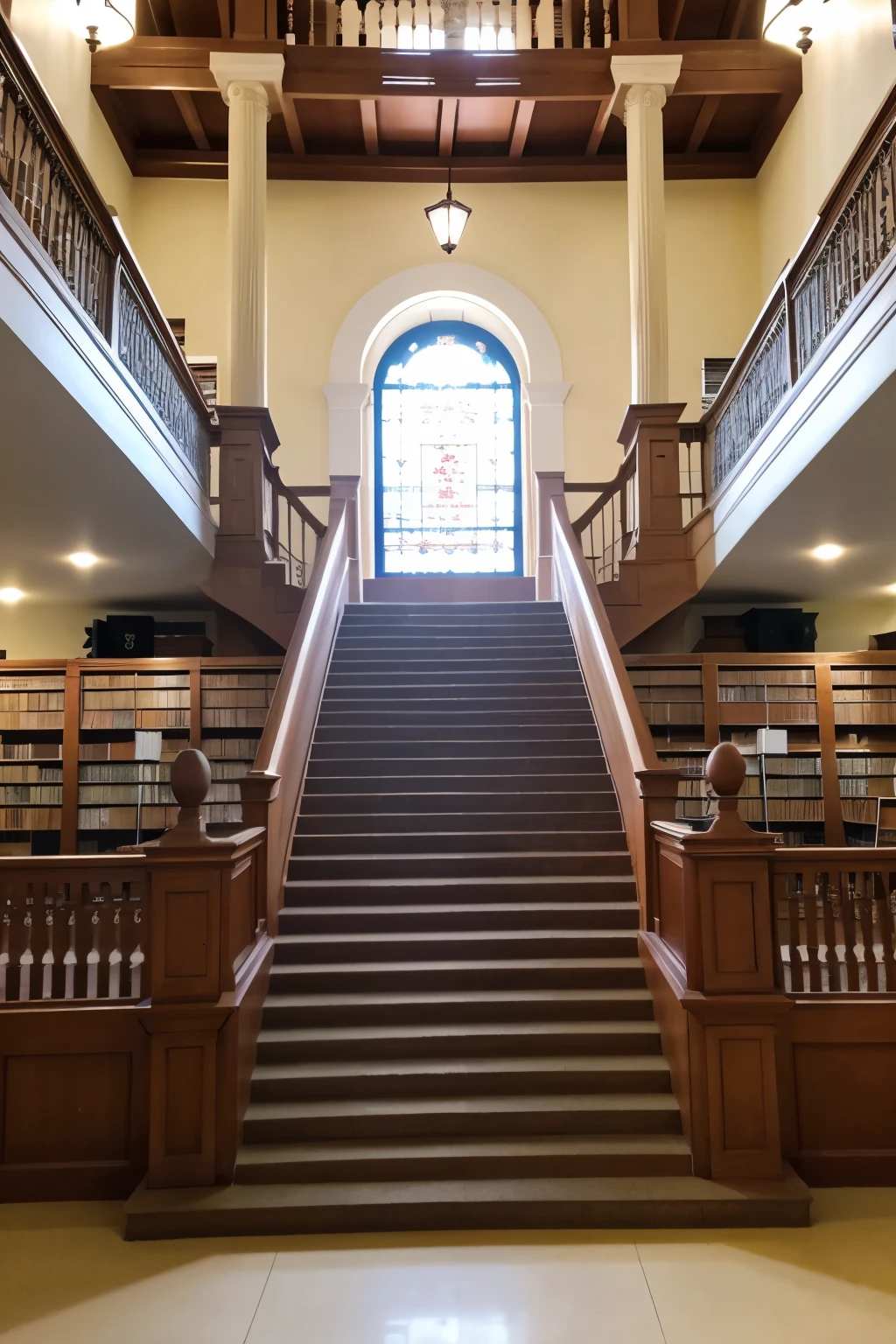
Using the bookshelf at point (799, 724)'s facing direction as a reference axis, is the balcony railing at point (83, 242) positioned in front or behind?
in front

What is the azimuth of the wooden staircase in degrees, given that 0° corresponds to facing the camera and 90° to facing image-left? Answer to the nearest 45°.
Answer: approximately 0°

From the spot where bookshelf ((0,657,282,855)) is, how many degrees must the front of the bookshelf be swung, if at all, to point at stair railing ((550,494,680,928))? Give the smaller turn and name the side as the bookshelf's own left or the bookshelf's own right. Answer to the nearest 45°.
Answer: approximately 45° to the bookshelf's own left

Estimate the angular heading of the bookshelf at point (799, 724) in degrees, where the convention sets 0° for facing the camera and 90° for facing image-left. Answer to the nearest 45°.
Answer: approximately 0°

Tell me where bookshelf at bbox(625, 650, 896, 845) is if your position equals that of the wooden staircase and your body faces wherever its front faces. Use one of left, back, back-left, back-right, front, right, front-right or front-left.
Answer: back-left
